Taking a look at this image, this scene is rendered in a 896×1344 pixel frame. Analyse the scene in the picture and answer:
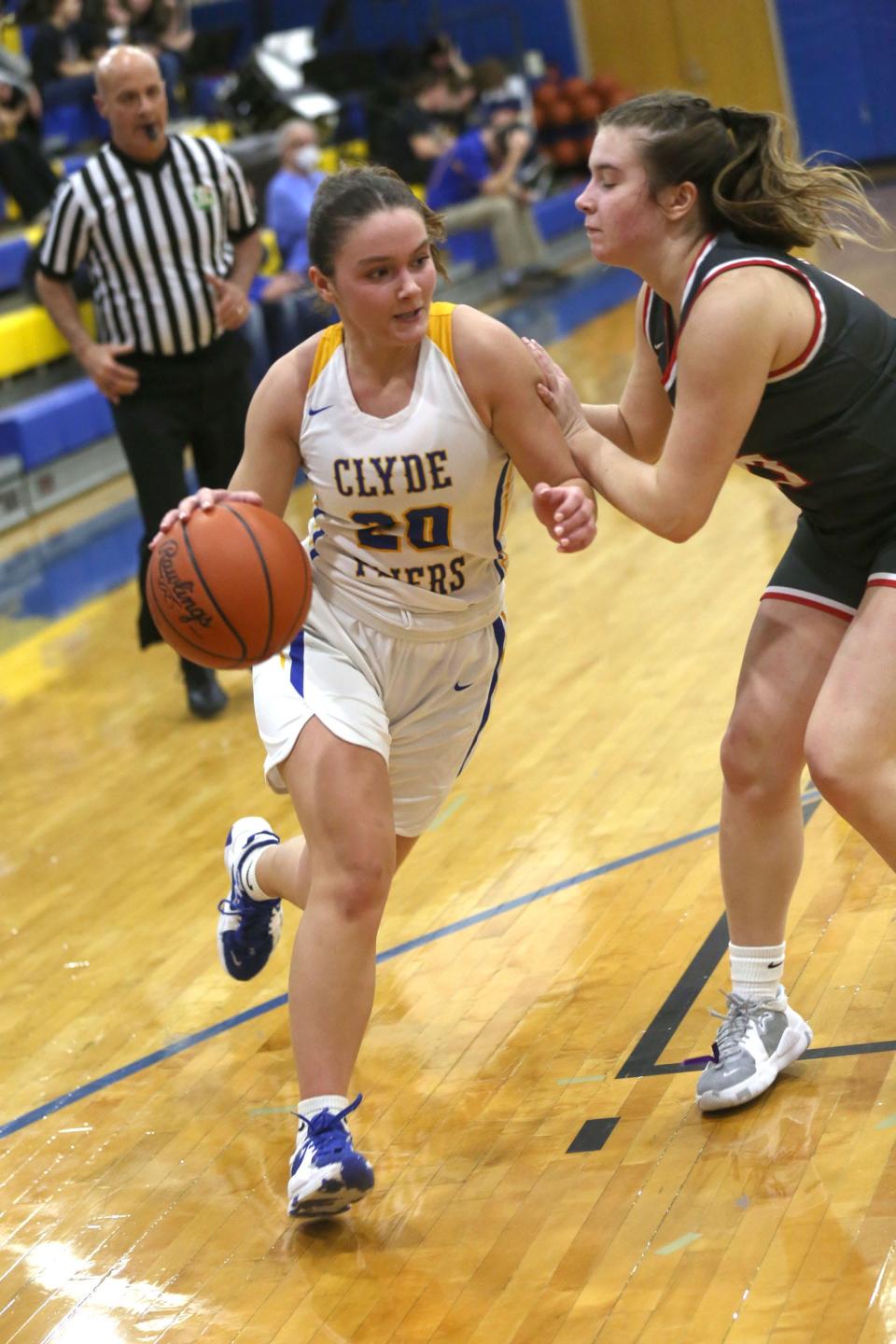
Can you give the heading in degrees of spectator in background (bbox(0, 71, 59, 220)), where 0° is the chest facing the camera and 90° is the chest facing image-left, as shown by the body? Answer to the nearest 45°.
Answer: approximately 315°

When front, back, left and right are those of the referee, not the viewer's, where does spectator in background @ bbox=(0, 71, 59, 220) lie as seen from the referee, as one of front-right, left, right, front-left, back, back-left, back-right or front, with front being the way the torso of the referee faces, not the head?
back

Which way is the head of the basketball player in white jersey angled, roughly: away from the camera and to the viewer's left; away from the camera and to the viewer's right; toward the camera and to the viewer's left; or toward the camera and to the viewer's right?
toward the camera and to the viewer's right

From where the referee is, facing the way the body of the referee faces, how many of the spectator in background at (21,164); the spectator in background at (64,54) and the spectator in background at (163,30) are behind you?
3

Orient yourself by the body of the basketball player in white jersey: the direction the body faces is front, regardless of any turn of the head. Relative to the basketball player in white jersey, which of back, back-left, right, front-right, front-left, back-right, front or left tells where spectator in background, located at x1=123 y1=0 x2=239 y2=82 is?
back

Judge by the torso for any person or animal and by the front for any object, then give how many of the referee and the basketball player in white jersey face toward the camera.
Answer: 2

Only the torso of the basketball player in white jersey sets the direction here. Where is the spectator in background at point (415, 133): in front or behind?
behind

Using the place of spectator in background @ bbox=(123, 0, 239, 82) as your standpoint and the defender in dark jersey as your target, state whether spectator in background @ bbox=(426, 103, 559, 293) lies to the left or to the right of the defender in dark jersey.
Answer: left

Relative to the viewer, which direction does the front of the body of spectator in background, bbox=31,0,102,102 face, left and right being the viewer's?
facing the viewer and to the right of the viewer

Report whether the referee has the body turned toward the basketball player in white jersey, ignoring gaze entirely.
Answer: yes

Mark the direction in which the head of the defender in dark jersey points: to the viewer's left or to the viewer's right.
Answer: to the viewer's left

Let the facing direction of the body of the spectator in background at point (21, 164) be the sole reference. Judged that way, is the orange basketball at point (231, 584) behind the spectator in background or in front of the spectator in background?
in front

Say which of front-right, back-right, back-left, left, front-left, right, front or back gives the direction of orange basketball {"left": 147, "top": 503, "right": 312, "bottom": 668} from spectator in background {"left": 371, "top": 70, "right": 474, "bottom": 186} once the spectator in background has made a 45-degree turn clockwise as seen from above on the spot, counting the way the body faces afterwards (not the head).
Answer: front

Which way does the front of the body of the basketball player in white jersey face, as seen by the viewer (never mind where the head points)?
toward the camera
